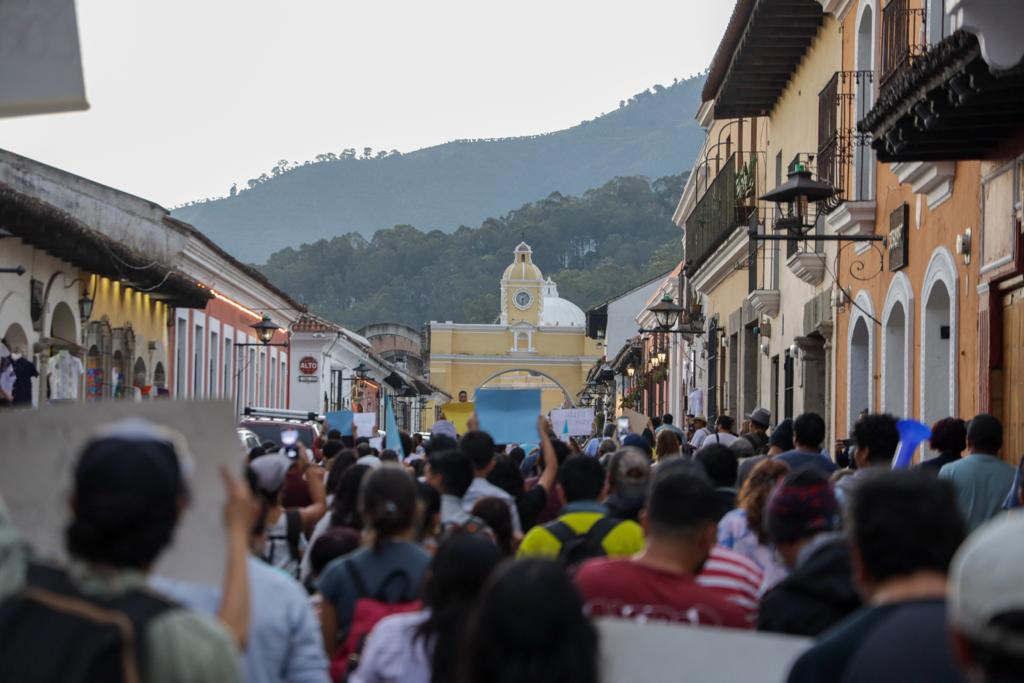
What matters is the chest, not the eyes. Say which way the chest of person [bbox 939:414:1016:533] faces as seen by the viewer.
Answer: away from the camera

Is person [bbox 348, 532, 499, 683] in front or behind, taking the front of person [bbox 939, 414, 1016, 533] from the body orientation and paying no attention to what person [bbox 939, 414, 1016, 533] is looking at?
behind

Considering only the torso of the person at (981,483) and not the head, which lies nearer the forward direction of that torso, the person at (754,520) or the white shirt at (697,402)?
the white shirt

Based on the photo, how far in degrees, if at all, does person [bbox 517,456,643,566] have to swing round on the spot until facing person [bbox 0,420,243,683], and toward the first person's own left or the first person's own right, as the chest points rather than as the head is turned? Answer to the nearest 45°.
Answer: approximately 180°

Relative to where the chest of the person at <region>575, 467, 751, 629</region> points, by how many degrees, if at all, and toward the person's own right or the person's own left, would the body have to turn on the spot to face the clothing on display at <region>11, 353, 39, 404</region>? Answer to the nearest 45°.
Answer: approximately 45° to the person's own left

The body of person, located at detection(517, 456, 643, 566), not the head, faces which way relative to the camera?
away from the camera

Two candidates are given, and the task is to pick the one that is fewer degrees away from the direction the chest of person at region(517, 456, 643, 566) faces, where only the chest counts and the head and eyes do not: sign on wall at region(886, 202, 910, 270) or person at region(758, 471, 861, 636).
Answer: the sign on wall

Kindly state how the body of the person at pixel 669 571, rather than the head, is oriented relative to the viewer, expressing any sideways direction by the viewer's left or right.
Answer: facing away from the viewer

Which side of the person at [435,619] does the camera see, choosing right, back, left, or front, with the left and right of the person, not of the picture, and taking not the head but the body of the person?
back

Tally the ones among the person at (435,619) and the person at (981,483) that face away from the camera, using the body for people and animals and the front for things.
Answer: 2
